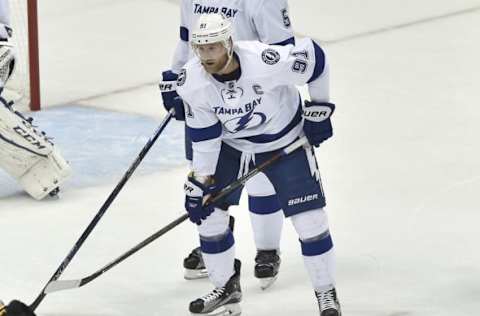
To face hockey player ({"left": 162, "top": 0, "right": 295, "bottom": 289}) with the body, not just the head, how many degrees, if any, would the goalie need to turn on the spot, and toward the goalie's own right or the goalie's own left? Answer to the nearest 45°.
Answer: approximately 45° to the goalie's own left

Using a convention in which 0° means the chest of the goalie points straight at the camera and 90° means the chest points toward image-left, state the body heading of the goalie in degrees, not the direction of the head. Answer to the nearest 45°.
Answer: approximately 0°

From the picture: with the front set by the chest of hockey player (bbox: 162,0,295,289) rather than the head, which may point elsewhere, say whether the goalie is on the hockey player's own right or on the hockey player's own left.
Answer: on the hockey player's own right

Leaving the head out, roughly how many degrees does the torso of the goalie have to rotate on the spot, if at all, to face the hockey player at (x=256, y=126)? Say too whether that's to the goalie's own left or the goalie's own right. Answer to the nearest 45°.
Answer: approximately 45° to the goalie's own left

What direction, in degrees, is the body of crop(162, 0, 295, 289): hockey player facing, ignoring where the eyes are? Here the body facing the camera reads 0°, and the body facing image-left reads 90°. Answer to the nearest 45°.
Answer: approximately 45°

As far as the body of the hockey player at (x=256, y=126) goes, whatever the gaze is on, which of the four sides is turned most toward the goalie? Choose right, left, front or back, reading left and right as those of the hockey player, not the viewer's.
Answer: right

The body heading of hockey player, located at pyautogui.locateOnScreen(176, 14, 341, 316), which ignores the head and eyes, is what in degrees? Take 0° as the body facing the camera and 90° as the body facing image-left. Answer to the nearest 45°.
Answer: approximately 45°
